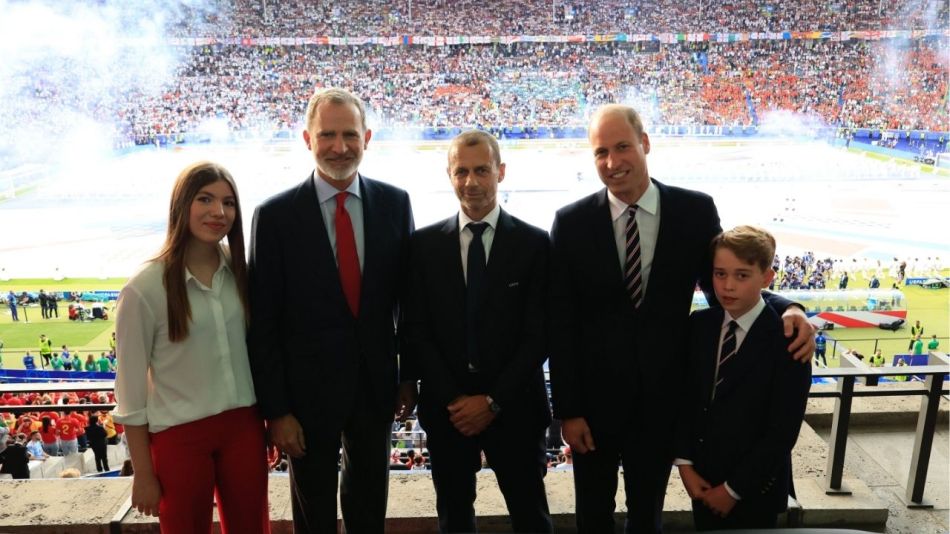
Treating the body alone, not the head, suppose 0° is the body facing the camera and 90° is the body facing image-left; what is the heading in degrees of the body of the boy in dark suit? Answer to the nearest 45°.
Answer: approximately 45°

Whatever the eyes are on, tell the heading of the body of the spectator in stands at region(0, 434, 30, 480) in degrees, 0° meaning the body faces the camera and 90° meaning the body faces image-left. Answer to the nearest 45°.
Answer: approximately 180°

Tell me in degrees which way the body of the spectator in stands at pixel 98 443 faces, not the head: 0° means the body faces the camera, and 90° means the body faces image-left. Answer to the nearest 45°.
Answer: approximately 180°

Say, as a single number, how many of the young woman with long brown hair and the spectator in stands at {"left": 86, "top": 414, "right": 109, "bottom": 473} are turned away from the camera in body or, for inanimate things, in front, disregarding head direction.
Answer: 1

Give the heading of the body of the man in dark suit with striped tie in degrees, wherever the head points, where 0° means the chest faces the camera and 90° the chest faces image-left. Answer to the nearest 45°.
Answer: approximately 0°

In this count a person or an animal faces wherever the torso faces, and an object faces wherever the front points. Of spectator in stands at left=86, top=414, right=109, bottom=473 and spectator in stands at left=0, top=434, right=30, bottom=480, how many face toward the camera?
0

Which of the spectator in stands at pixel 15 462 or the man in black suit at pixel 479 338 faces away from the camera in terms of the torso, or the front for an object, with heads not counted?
the spectator in stands

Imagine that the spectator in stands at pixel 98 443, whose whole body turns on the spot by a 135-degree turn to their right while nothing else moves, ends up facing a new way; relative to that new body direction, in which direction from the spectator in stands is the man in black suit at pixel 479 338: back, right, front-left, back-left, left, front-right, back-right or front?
front-right

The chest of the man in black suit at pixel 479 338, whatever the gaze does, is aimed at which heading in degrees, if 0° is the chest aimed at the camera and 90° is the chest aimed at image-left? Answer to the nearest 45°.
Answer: approximately 0°

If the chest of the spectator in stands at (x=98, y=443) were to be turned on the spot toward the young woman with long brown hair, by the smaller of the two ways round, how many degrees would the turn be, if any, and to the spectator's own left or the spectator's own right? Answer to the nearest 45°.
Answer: approximately 180°
